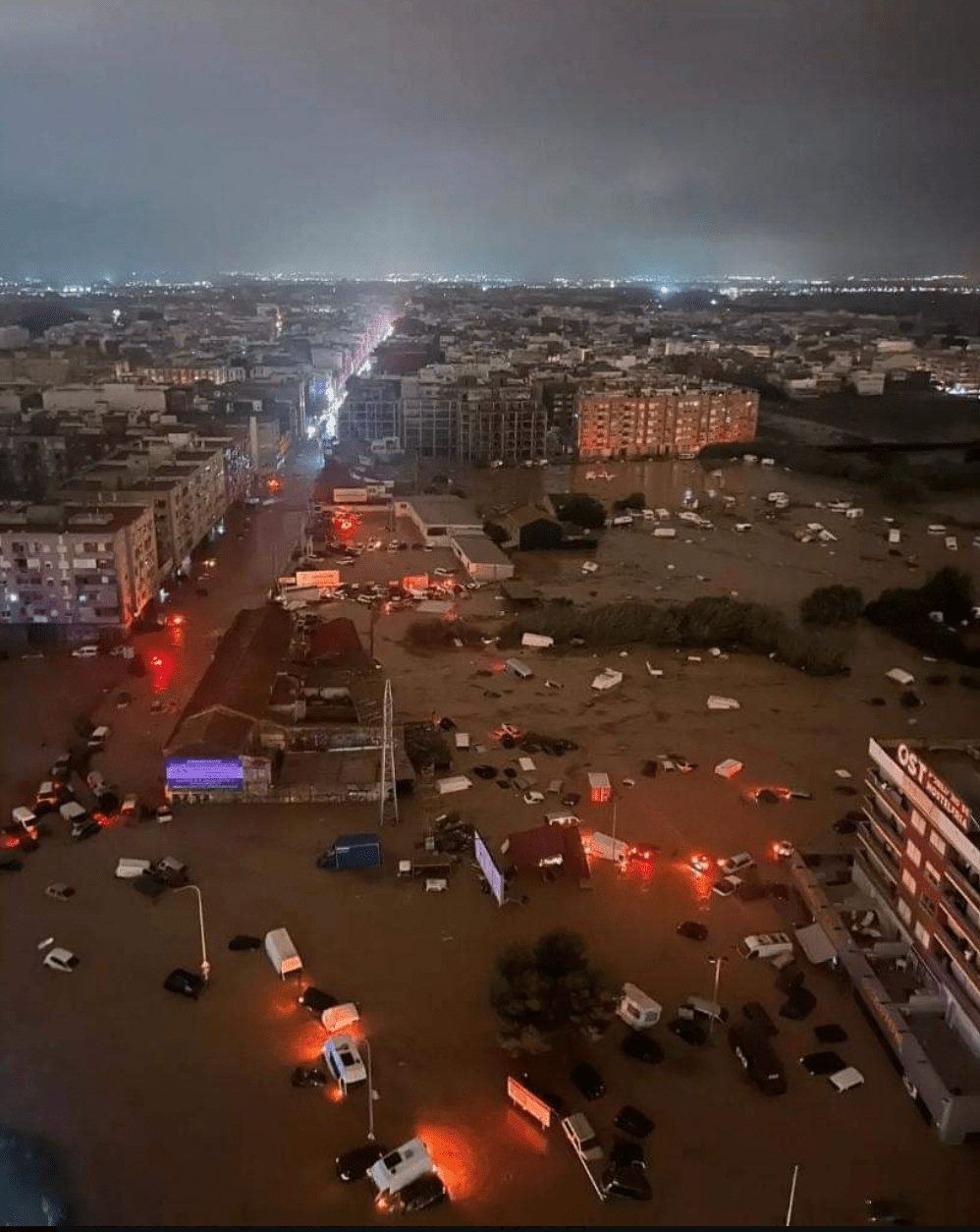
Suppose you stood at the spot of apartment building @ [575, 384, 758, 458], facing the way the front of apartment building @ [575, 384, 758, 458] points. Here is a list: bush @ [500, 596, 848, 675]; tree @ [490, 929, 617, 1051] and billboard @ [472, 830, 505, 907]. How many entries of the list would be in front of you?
3

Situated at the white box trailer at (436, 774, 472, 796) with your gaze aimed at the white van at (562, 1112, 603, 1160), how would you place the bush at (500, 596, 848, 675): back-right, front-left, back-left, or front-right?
back-left

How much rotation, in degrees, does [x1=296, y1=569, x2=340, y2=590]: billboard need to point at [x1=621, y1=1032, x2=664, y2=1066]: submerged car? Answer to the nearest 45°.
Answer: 0° — it already faces it

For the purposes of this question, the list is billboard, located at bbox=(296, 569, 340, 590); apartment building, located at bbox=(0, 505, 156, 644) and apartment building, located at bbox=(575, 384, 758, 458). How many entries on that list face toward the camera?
3

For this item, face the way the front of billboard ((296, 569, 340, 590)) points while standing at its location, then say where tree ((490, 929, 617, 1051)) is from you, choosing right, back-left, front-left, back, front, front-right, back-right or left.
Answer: front

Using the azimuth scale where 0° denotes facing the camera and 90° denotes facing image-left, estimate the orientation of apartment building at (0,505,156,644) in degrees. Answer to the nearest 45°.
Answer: approximately 0°

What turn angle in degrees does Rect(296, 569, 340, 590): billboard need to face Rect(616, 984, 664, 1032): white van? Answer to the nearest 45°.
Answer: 0° — it already faces it

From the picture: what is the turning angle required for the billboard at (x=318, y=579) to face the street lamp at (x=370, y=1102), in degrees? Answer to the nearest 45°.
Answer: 0° — it already faces it

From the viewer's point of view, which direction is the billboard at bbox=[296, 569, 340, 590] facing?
toward the camera

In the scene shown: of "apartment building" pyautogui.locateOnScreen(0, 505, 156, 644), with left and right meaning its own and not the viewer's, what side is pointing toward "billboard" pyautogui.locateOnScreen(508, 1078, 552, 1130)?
front

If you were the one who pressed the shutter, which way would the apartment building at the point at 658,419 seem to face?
facing the viewer

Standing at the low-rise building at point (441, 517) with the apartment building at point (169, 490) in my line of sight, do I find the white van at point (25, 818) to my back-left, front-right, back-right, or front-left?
front-left

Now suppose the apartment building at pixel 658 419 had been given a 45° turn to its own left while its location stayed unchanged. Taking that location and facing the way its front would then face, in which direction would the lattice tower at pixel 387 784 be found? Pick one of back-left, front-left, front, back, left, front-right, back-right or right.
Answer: front-right

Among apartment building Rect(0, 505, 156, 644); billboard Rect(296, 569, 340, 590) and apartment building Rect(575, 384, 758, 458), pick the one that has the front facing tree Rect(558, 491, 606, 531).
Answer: apartment building Rect(575, 384, 758, 458)

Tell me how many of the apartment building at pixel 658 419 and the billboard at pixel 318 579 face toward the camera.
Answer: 2

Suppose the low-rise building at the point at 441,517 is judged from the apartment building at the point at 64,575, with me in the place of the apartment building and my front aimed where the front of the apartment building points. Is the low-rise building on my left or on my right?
on my left

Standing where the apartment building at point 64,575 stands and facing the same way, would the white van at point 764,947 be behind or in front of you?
in front

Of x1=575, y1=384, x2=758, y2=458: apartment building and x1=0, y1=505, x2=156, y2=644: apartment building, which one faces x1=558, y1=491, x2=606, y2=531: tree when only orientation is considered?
x1=575, y1=384, x2=758, y2=458: apartment building

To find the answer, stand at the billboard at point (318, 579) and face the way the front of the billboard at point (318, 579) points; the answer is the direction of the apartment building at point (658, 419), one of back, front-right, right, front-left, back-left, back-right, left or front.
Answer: back-left

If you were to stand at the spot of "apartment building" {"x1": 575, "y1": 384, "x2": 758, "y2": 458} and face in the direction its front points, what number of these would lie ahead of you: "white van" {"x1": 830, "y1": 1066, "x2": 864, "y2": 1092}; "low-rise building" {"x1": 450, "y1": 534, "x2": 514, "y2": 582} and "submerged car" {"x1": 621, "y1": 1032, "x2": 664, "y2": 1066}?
3

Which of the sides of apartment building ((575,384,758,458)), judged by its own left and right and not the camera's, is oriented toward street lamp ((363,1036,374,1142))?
front
